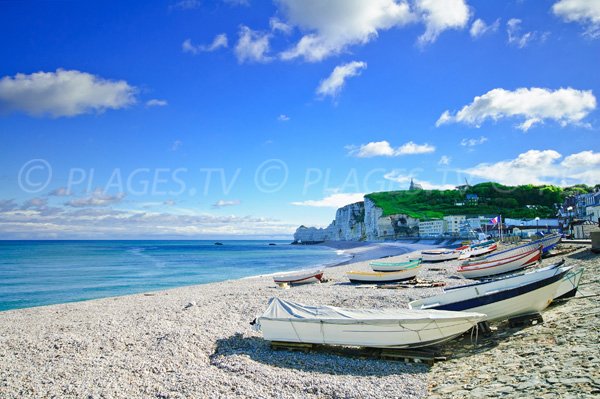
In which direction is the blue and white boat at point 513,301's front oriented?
to the viewer's right

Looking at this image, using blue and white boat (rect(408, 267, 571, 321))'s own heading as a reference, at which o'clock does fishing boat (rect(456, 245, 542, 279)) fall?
The fishing boat is roughly at 9 o'clock from the blue and white boat.
